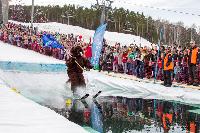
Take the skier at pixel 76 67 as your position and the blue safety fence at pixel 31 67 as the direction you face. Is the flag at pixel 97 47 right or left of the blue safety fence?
right

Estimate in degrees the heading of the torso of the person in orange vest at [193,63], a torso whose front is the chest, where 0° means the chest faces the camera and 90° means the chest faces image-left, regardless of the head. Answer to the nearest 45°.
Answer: approximately 45°

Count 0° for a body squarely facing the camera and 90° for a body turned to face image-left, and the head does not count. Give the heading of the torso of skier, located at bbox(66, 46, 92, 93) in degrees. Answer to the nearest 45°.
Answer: approximately 315°

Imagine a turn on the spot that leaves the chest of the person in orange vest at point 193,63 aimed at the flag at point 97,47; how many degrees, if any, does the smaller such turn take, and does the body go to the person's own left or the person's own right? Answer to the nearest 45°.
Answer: approximately 45° to the person's own right

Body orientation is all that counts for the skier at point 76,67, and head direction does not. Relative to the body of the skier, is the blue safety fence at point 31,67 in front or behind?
behind
